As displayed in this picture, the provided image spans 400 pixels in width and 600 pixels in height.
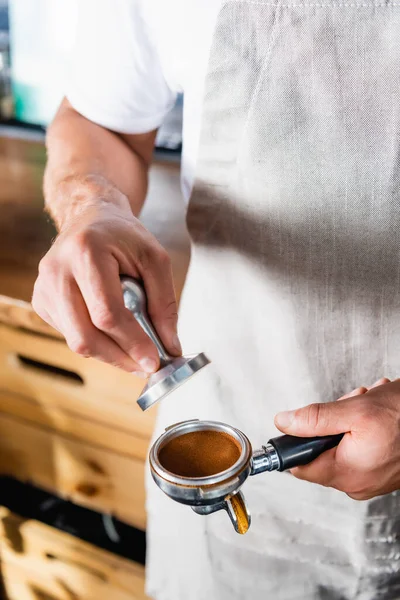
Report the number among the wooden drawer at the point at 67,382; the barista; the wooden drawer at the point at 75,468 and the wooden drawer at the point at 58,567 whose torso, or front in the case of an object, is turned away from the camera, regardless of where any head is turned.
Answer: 0

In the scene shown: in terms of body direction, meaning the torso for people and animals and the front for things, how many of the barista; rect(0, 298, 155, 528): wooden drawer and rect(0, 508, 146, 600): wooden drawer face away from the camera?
0

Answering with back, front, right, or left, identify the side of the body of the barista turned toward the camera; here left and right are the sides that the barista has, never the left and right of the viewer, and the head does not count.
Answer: front
